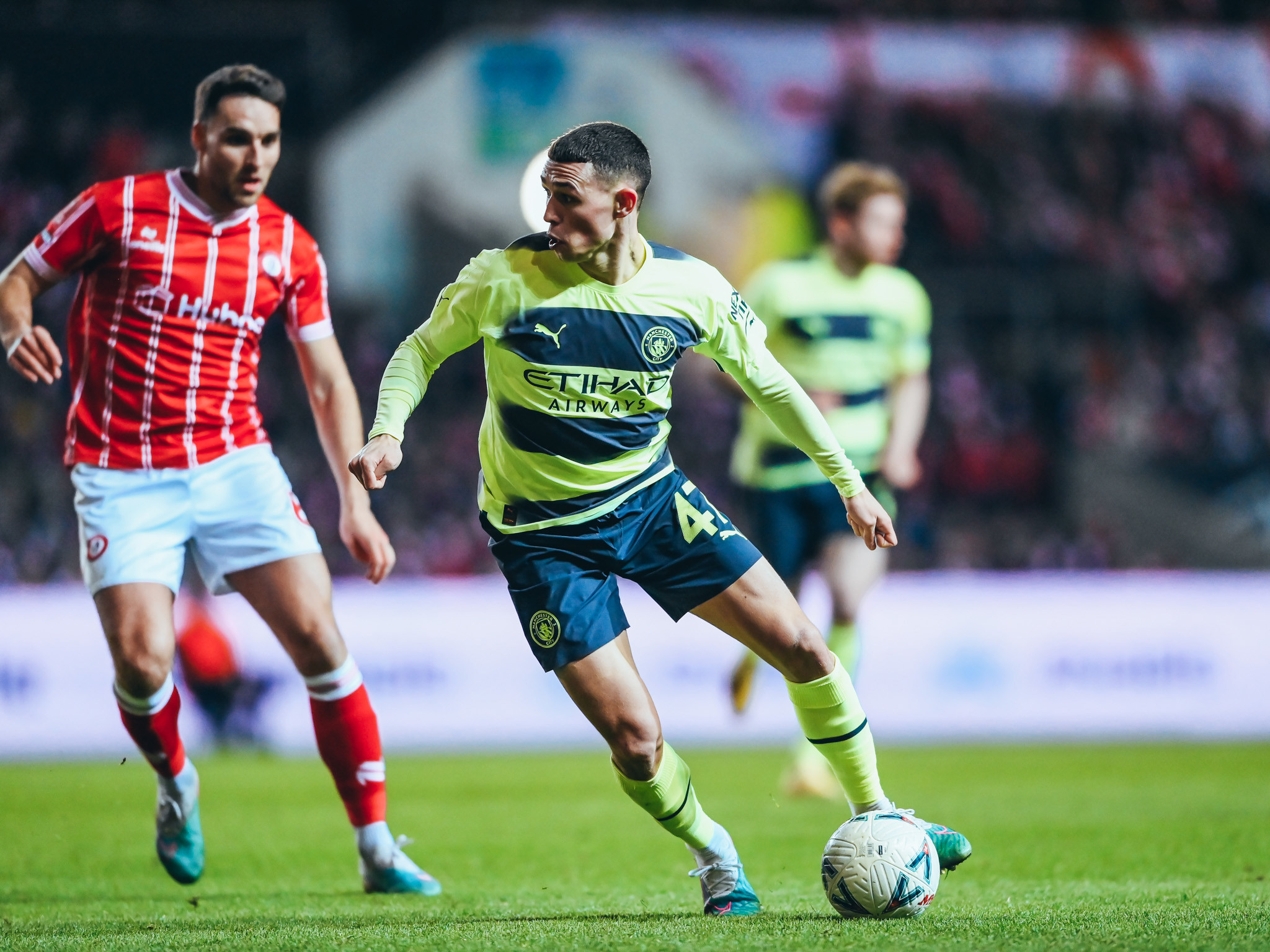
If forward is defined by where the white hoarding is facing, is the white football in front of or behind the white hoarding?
in front

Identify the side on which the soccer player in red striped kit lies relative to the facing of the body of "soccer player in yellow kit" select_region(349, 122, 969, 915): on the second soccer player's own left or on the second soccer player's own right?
on the second soccer player's own right

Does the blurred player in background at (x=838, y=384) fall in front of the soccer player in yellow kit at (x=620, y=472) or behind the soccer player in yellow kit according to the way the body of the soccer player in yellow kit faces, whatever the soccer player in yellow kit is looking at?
behind

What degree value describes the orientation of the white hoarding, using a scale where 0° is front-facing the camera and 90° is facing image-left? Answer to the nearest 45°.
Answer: approximately 0°

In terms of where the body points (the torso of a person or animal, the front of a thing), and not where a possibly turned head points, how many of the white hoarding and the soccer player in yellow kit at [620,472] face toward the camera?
2

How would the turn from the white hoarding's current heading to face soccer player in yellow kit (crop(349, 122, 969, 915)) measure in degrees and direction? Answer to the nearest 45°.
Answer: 0° — it already faces them

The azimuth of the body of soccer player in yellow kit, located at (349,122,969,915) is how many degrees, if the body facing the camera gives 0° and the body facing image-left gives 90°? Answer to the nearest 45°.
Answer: approximately 0°

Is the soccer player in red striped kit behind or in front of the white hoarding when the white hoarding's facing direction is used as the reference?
in front
